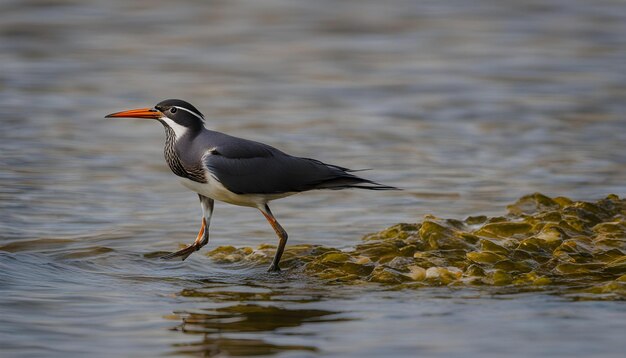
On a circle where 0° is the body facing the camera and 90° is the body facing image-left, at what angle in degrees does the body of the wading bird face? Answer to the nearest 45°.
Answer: approximately 90°
